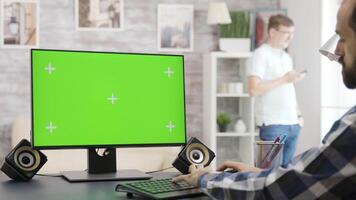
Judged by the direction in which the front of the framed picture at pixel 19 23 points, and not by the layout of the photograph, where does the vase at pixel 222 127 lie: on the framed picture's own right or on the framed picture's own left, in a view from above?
on the framed picture's own left

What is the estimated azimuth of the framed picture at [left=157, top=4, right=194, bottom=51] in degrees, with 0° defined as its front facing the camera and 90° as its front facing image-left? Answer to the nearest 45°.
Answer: approximately 0°

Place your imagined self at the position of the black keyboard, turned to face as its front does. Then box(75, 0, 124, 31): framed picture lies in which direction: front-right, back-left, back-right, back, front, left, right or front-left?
back-left

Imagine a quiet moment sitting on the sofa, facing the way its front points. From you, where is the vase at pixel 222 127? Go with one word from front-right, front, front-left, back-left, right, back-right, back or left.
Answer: back-left

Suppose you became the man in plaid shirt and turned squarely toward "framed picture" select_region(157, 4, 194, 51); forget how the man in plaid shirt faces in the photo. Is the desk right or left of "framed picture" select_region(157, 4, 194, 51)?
left

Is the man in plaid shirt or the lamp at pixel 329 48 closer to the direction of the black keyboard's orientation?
the man in plaid shirt

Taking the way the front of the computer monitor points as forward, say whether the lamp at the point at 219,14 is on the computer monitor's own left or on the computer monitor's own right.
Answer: on the computer monitor's own left
